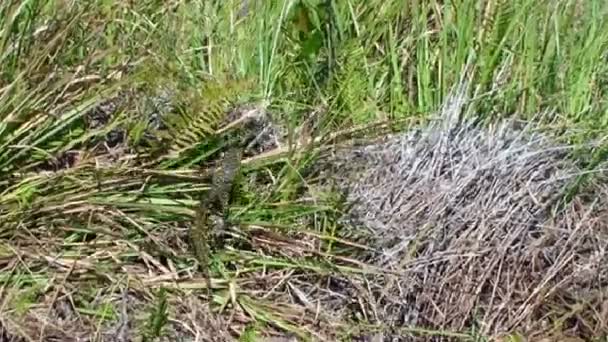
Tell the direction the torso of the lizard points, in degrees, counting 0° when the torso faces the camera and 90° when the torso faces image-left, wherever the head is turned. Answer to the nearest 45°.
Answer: approximately 180°
